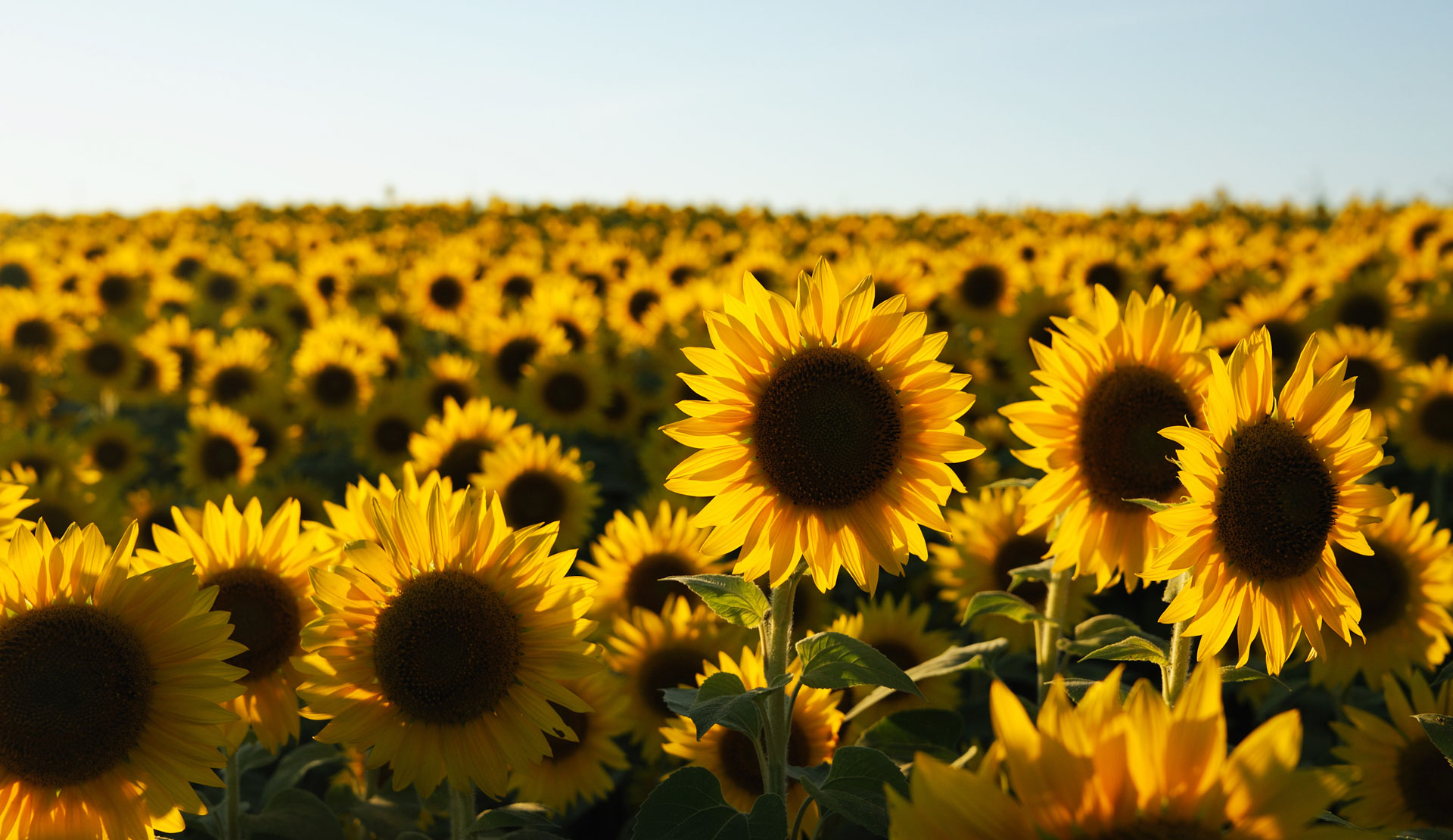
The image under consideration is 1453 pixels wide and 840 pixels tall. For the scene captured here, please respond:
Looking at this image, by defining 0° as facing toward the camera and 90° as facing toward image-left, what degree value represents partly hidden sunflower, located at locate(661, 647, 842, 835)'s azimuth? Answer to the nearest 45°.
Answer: approximately 0°

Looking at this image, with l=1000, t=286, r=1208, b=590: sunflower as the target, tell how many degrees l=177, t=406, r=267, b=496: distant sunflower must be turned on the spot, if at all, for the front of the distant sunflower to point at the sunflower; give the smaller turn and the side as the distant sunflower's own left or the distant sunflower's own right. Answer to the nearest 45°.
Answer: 0° — it already faces it

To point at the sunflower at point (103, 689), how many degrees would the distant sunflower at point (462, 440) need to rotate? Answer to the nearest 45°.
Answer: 0° — it already faces it

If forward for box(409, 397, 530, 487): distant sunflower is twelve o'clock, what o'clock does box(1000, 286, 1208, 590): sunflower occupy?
The sunflower is roughly at 11 o'clock from the distant sunflower.

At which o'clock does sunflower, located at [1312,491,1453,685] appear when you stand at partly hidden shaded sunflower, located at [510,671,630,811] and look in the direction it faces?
The sunflower is roughly at 9 o'clock from the partly hidden shaded sunflower.

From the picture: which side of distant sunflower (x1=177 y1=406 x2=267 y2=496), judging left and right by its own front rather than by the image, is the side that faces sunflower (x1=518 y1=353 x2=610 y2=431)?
left

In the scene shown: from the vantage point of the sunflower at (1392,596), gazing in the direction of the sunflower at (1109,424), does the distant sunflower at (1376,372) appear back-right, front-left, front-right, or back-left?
back-right
